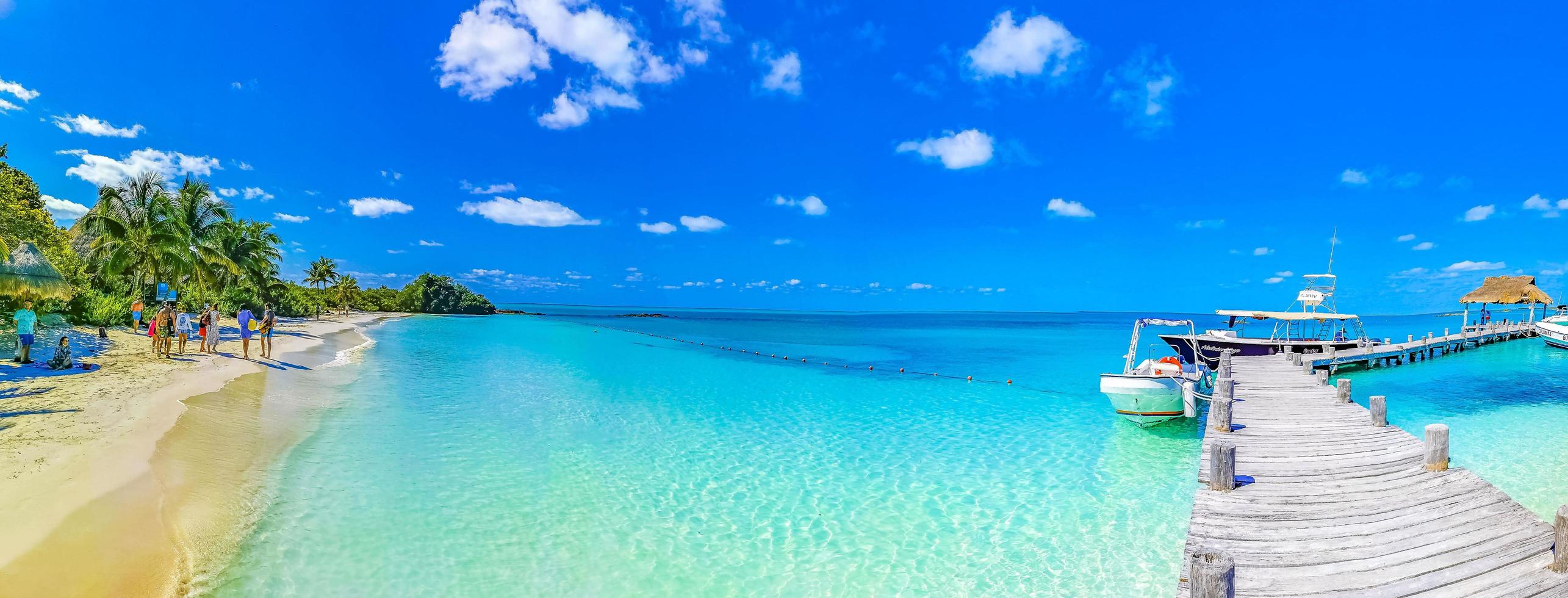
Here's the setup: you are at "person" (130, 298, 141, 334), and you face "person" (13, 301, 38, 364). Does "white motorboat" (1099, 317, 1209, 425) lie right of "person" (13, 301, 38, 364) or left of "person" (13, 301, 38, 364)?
left

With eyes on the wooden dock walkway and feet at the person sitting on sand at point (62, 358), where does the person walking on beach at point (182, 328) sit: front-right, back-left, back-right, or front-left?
back-left

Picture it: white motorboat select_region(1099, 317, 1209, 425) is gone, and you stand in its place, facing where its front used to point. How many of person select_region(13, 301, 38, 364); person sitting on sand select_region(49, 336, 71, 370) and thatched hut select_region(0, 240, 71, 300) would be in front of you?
3

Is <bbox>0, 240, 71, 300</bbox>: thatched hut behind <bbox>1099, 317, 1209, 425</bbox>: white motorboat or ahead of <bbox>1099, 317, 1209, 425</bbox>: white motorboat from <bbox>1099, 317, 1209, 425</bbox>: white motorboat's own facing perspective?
ahead

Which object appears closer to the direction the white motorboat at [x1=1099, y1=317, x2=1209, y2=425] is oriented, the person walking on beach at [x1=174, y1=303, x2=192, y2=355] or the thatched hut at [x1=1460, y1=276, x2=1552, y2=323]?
the person walking on beach

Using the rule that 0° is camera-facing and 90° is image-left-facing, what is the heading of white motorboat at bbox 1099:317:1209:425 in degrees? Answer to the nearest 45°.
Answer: approximately 45°

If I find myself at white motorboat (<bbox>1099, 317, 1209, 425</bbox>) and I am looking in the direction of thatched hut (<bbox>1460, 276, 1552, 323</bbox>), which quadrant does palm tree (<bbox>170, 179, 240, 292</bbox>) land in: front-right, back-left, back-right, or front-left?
back-left

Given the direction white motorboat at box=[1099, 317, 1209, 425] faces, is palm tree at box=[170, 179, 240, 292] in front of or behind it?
in front
